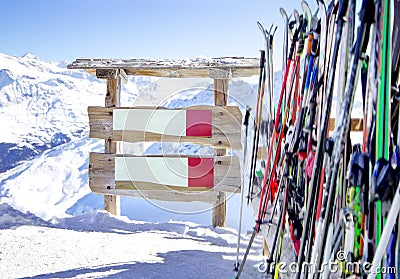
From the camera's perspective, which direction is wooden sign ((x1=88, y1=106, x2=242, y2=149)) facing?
toward the camera

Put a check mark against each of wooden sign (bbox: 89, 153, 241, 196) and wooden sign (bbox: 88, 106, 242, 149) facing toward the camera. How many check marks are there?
2
